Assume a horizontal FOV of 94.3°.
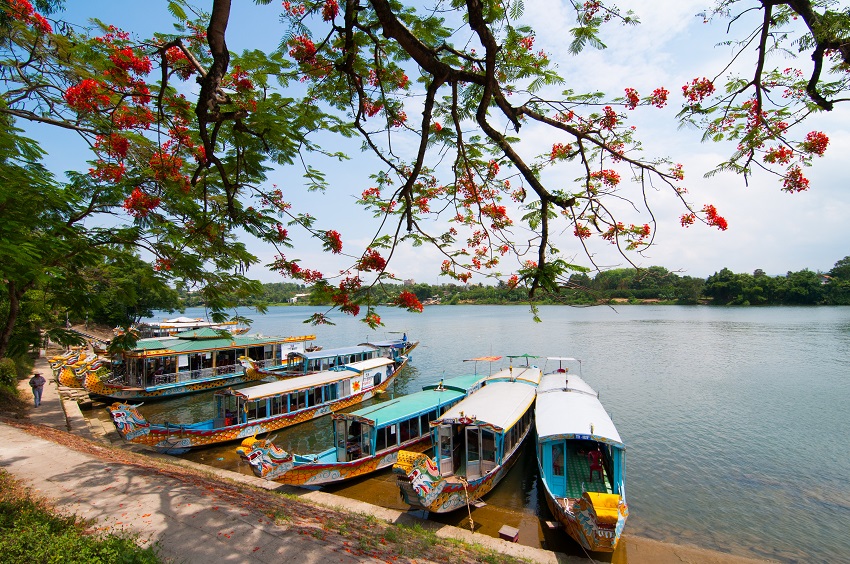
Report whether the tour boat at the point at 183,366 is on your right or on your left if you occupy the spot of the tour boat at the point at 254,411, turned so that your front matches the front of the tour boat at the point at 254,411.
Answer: on your right

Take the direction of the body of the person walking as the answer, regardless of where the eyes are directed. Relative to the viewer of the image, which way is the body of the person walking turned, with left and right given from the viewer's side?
facing the viewer

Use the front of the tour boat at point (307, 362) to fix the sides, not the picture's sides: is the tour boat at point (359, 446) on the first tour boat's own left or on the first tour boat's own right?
on the first tour boat's own left

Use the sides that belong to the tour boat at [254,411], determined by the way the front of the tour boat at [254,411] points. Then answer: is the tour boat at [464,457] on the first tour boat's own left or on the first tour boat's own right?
on the first tour boat's own left

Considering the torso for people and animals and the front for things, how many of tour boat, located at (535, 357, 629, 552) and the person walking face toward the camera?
2

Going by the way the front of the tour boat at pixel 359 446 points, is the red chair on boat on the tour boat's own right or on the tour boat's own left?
on the tour boat's own left

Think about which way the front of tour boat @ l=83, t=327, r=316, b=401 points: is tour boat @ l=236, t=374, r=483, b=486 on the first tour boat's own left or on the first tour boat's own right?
on the first tour boat's own left

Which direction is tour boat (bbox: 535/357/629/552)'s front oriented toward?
toward the camera
